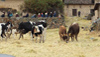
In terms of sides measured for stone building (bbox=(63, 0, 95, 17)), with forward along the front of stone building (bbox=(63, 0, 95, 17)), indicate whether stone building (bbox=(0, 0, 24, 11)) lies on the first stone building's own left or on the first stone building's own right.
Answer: on the first stone building's own right

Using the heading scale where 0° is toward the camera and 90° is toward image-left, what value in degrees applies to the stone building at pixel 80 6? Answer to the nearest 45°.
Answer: approximately 0°
